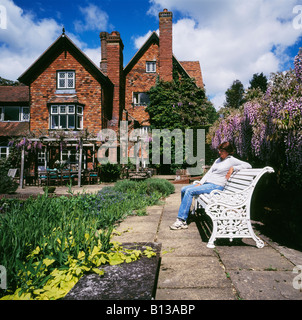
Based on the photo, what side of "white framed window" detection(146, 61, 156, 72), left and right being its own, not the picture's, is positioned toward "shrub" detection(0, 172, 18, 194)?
front

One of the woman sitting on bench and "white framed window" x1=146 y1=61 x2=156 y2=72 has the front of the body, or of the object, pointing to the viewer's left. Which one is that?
the woman sitting on bench

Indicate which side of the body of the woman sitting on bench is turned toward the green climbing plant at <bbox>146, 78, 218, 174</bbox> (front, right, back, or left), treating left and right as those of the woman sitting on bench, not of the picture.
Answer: right

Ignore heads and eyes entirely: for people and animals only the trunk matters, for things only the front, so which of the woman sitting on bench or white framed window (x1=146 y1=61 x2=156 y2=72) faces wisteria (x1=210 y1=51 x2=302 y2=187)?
the white framed window

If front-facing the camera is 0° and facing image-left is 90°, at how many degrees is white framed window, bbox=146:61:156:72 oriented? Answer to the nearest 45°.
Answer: approximately 0°

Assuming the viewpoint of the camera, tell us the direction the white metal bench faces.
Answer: facing to the left of the viewer

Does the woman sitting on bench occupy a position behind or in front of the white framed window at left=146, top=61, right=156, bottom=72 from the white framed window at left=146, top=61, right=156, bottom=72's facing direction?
in front

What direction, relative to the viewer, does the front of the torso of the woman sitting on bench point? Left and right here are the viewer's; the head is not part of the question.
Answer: facing to the left of the viewer

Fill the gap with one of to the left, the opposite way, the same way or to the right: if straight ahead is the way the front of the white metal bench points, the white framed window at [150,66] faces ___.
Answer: to the left

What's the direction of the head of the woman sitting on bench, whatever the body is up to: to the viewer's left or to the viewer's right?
to the viewer's left
